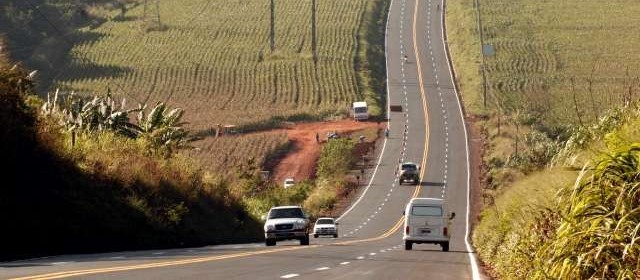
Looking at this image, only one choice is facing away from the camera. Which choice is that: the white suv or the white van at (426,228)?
the white van

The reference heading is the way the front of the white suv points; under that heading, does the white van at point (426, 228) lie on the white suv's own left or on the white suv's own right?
on the white suv's own left

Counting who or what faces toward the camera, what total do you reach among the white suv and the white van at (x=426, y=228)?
1

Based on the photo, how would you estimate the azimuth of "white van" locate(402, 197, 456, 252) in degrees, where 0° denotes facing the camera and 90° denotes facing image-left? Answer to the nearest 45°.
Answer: approximately 180°

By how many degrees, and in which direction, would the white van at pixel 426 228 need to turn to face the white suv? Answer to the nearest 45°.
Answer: approximately 90° to its left

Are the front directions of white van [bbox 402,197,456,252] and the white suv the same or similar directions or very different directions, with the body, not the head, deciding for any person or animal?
very different directions
